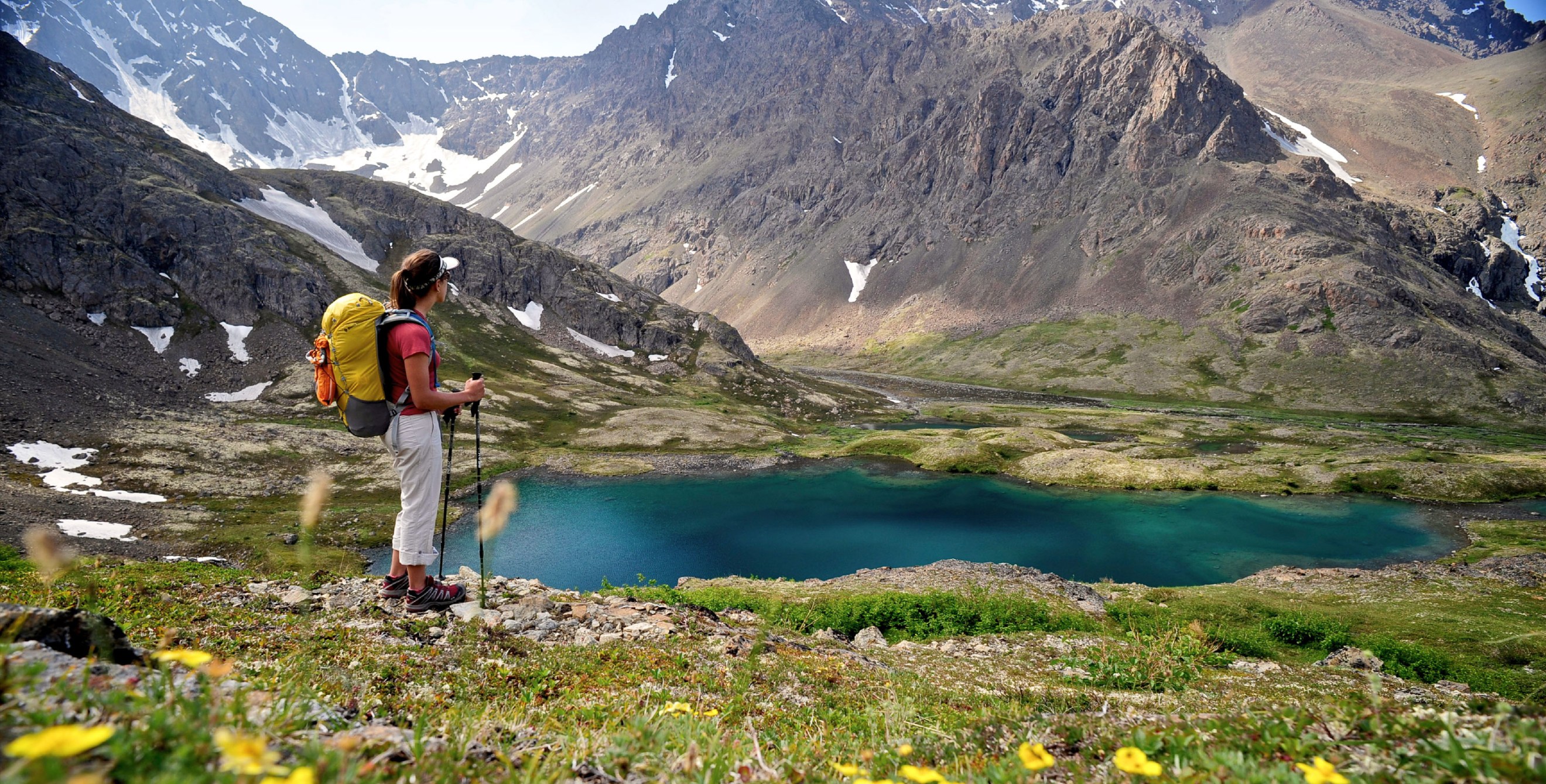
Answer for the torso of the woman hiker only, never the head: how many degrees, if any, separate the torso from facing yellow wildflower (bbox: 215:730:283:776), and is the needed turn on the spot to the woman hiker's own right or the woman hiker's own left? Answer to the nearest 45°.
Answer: approximately 90° to the woman hiker's own right

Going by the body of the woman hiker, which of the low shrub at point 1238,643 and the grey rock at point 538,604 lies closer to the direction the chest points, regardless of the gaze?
the low shrub

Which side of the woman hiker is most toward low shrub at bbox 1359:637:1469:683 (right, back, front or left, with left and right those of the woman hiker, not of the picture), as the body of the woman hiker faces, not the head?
front

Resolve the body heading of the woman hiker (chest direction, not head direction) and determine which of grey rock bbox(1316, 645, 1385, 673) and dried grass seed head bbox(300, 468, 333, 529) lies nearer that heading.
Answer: the grey rock

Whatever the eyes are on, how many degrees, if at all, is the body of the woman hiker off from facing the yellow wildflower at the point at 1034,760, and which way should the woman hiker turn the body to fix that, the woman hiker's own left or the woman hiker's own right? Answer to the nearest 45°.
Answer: approximately 90° to the woman hiker's own right

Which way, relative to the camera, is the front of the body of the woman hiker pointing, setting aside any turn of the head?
to the viewer's right
